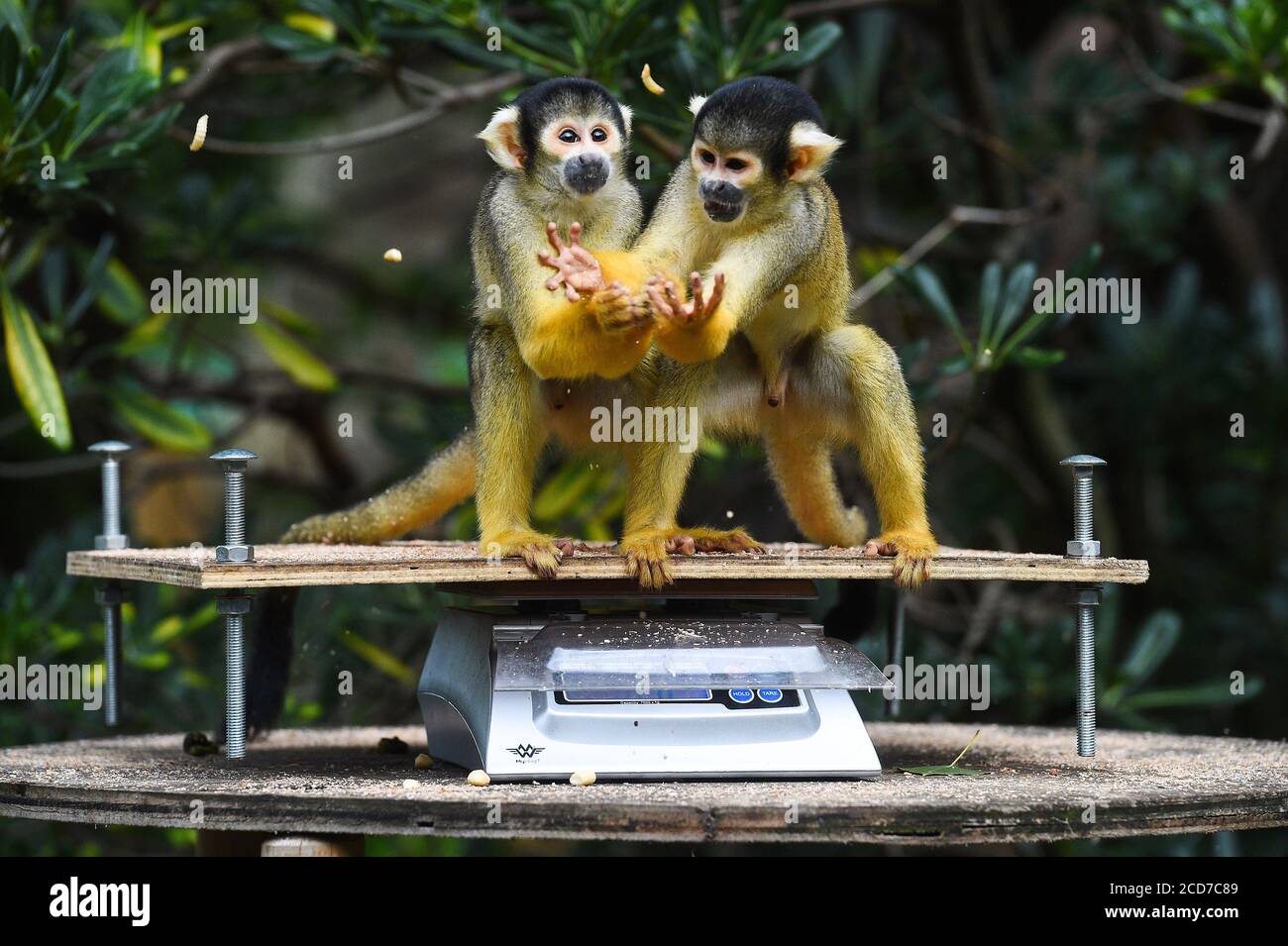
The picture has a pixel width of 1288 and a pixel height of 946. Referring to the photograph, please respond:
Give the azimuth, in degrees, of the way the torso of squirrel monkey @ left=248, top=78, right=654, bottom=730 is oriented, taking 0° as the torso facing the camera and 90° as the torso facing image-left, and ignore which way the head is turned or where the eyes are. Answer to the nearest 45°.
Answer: approximately 315°

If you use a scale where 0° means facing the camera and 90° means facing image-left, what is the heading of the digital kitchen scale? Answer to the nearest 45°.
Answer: approximately 0°

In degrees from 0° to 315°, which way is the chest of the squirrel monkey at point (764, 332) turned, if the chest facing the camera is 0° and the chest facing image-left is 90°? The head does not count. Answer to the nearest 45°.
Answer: approximately 45°

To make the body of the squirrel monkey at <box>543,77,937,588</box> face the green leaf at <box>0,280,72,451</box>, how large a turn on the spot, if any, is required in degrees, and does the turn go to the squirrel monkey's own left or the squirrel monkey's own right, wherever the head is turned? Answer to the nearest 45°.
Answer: approximately 45° to the squirrel monkey's own right
